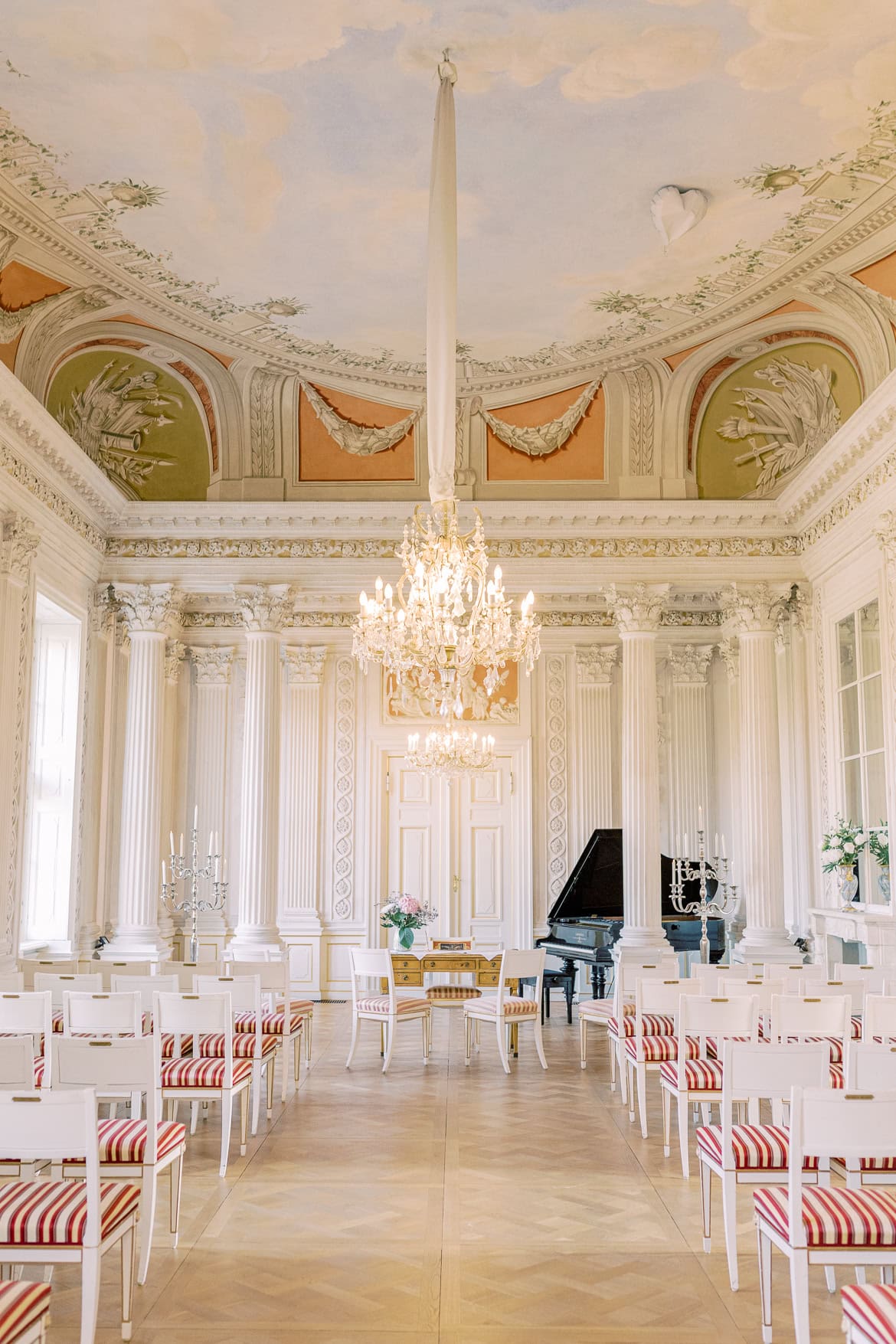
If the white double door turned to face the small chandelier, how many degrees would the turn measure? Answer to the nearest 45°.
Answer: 0° — it already faces it

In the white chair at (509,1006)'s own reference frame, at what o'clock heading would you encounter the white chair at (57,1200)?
the white chair at (57,1200) is roughly at 8 o'clock from the white chair at (509,1006).

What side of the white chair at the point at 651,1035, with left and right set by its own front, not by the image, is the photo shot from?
back

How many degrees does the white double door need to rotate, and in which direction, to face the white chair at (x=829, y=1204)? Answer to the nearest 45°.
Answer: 0° — it already faces it

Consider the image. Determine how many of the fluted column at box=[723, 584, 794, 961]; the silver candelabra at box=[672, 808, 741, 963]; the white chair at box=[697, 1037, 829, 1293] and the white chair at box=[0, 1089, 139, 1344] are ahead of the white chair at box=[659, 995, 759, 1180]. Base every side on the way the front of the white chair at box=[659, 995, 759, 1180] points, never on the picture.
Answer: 2

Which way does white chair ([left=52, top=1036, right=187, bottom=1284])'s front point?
away from the camera

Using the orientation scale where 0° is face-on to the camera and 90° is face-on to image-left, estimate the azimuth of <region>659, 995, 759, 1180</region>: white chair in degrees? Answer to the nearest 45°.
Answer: approximately 180°

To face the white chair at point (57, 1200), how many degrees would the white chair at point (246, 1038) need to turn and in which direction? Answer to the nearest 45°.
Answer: approximately 180°

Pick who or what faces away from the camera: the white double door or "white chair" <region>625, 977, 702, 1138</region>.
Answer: the white chair

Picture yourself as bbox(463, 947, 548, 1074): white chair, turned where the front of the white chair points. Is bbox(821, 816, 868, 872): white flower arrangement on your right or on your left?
on your right

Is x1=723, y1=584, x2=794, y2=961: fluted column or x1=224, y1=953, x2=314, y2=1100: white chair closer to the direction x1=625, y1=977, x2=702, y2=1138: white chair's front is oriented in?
the fluted column

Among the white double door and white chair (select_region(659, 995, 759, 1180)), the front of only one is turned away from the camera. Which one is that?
the white chair

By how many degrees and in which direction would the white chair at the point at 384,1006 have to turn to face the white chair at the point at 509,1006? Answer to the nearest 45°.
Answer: approximately 45° to its right

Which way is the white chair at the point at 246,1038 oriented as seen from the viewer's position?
away from the camera

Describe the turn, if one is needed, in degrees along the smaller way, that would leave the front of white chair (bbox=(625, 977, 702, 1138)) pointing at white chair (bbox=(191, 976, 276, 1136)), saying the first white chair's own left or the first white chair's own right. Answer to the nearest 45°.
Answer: approximately 90° to the first white chair's own left
